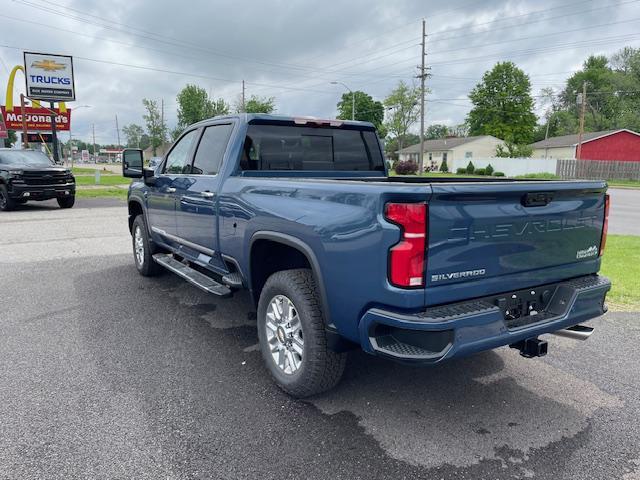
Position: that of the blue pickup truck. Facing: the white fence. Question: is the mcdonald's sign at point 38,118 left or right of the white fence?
left

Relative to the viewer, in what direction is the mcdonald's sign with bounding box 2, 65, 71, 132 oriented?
toward the camera

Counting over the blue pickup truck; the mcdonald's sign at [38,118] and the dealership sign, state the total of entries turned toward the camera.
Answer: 2

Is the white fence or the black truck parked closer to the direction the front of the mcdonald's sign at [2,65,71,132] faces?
the black truck parked

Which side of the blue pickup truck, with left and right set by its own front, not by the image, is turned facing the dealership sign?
front

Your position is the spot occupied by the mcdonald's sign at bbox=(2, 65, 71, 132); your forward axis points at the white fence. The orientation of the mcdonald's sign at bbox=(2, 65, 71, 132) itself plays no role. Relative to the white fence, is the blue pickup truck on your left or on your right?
right

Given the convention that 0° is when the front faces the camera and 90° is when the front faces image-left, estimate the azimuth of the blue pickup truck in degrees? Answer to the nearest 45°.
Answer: approximately 135°

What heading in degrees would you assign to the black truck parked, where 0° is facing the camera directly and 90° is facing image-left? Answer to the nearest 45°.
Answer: approximately 315°

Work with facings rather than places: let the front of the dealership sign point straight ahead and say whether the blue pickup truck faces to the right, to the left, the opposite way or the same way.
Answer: the opposite way

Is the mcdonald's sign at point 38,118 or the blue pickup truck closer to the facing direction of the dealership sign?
the blue pickup truck
